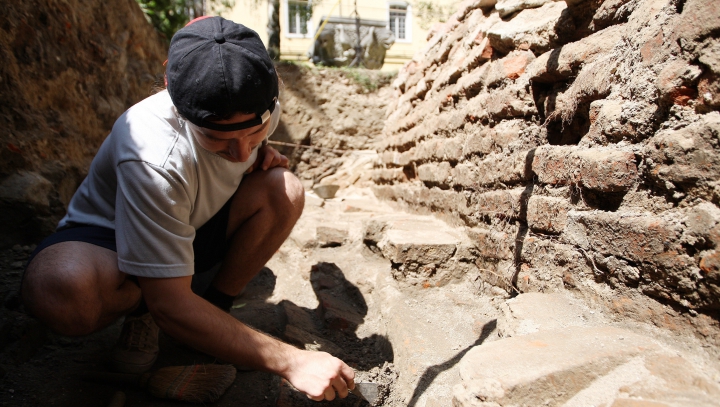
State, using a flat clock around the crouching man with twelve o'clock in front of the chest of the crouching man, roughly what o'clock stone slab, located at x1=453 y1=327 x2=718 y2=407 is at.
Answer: The stone slab is roughly at 12 o'clock from the crouching man.

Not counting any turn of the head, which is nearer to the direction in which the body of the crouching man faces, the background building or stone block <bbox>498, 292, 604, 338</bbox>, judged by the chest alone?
the stone block

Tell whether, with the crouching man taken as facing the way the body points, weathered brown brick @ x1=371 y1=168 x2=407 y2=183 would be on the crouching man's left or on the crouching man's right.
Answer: on the crouching man's left

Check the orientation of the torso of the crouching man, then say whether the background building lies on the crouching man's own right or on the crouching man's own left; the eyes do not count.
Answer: on the crouching man's own left

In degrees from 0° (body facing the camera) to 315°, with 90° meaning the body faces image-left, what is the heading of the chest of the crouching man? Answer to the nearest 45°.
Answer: approximately 315°
